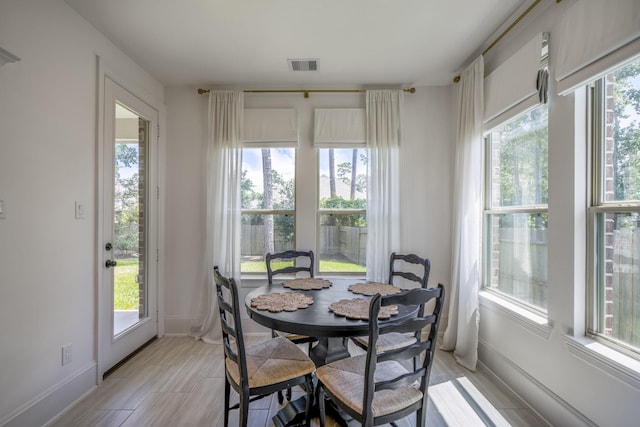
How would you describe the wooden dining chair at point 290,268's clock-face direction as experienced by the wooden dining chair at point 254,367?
the wooden dining chair at point 290,268 is roughly at 11 o'clock from the wooden dining chair at point 254,367.

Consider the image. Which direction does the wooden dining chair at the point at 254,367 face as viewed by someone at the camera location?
facing away from the viewer and to the right of the viewer

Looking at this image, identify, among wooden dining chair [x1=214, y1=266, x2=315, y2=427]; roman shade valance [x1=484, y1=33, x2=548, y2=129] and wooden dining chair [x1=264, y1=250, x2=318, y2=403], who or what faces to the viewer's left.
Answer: the roman shade valance

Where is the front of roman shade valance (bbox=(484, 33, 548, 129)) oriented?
to the viewer's left

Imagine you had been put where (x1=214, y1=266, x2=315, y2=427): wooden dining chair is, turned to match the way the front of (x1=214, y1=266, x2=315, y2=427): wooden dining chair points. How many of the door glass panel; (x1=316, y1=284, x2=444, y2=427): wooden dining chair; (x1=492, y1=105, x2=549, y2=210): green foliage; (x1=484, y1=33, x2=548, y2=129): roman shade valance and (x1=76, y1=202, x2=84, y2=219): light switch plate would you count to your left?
2
